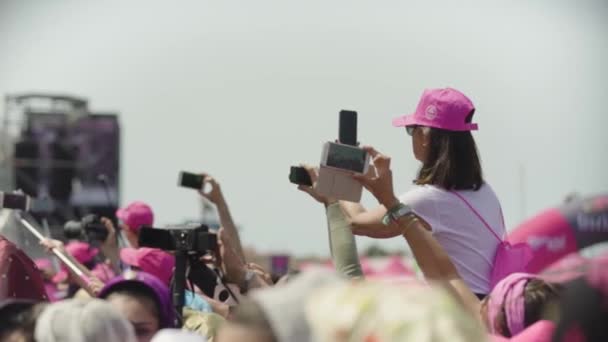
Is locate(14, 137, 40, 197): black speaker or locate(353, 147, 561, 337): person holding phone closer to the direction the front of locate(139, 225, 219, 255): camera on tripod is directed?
the black speaker

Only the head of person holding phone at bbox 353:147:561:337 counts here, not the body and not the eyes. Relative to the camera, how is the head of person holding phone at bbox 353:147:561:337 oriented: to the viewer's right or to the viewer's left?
to the viewer's left

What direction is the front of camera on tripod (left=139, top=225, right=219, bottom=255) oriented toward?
to the viewer's left

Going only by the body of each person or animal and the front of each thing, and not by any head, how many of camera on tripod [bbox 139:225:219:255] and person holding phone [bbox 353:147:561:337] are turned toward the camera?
0

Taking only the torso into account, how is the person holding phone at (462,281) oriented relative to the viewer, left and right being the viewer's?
facing away from the viewer and to the left of the viewer

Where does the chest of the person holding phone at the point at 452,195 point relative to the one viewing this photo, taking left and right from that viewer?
facing away from the viewer and to the left of the viewer

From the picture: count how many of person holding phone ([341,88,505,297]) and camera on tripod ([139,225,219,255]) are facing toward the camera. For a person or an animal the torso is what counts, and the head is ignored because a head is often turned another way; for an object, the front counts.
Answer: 0
